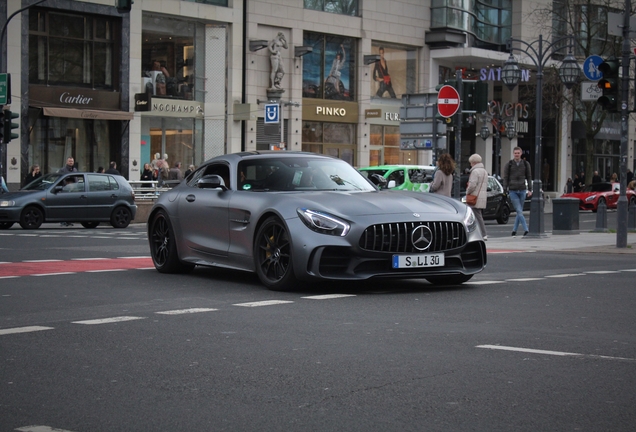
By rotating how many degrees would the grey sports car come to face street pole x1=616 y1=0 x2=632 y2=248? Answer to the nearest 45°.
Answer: approximately 90° to its left

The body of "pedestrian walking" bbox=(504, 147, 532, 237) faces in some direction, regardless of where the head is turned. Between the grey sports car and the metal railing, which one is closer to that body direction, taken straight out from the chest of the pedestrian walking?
the grey sports car

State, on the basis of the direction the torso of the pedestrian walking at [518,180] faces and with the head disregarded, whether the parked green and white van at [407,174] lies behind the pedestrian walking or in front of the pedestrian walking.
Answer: behind

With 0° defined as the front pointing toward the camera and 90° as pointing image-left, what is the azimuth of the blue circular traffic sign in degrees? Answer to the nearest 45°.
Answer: approximately 0°

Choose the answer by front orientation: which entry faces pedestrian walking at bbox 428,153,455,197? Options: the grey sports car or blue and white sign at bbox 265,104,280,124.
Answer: the blue and white sign

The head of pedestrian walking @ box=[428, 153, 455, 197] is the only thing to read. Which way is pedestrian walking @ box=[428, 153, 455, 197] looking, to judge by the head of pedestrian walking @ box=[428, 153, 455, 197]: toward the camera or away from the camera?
away from the camera
